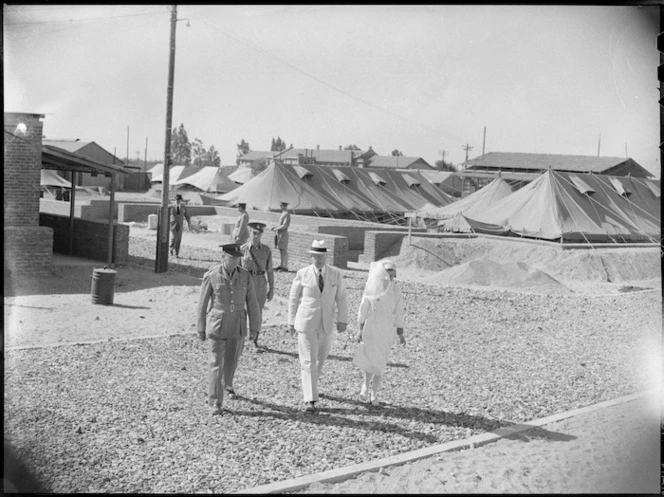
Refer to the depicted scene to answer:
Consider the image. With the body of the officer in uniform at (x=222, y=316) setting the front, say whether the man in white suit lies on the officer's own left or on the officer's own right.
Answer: on the officer's own left

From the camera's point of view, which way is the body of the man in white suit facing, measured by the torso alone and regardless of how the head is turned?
toward the camera

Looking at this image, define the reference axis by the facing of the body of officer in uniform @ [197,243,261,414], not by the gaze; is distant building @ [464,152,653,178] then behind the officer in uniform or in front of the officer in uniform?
behind

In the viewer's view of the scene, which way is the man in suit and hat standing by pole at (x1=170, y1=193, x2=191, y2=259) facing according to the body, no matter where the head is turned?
toward the camera

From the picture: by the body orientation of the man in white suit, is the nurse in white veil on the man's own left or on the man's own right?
on the man's own left

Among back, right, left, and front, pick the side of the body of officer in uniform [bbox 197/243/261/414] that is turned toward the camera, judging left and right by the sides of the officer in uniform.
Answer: front

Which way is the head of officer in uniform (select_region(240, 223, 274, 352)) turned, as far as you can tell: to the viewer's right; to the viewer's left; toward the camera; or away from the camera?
toward the camera

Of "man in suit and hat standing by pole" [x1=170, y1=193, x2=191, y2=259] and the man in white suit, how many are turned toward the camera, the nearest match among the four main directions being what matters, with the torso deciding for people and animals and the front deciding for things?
2

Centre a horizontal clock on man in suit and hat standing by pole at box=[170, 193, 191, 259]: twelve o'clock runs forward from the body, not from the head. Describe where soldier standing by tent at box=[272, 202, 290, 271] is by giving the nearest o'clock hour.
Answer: soldier standing by tent at box=[272, 202, 290, 271] is roughly at 10 o'clock from man in suit and hat standing by pole at box=[170, 193, 191, 259].

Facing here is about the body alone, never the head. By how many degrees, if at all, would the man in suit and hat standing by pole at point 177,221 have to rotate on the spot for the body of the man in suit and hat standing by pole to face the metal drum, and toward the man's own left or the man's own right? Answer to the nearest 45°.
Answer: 0° — they already face it

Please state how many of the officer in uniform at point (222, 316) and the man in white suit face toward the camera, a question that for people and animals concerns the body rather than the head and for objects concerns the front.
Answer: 2

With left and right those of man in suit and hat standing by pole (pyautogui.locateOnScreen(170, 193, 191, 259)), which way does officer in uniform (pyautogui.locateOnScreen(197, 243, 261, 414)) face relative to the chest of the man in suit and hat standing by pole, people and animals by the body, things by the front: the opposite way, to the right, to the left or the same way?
the same way

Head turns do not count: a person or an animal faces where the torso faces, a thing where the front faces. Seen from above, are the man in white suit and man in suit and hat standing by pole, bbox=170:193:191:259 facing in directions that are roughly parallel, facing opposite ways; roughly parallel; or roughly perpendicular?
roughly parallel

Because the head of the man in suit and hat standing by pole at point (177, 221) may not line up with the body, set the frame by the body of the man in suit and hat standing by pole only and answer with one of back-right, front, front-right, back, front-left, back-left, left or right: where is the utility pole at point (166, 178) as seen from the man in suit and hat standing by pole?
front
